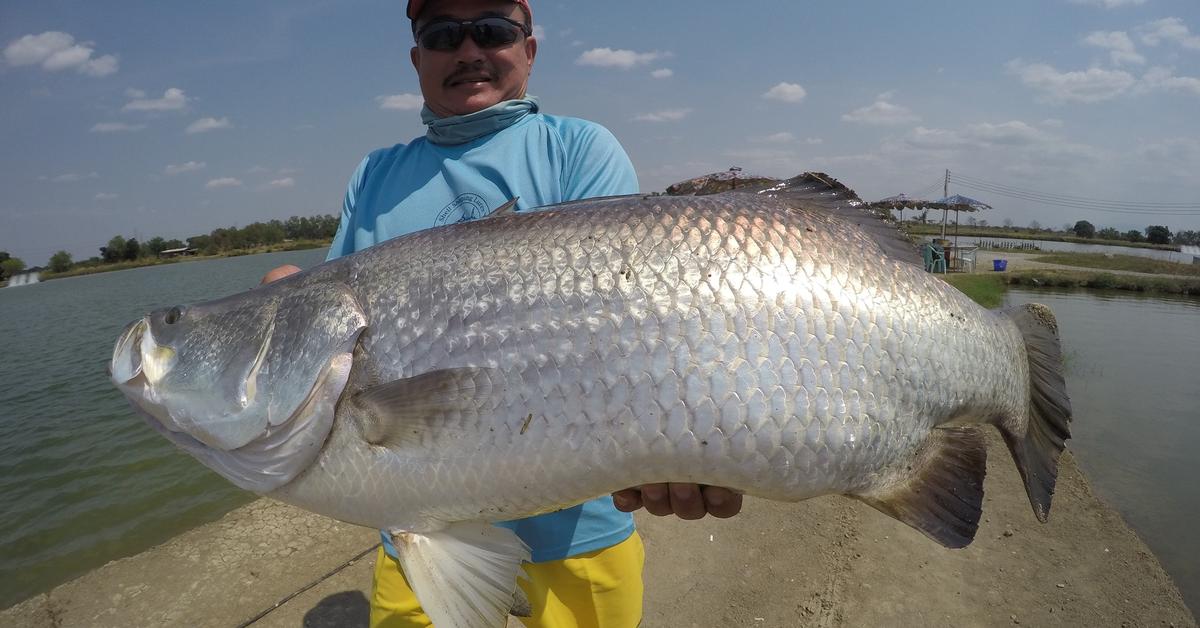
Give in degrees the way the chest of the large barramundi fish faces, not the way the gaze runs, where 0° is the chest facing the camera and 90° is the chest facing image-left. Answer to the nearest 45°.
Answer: approximately 90°
